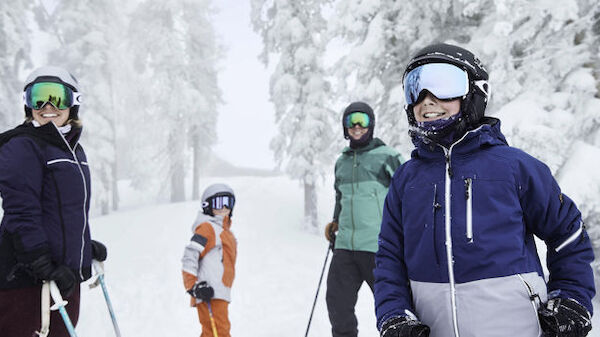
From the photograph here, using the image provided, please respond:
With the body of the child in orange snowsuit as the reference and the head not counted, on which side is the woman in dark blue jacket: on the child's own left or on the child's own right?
on the child's own right

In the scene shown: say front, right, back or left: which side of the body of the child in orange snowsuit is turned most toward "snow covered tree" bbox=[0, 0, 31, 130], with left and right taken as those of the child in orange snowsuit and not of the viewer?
back

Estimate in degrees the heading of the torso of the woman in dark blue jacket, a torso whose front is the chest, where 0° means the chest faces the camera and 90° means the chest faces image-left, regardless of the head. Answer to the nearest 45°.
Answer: approximately 315°

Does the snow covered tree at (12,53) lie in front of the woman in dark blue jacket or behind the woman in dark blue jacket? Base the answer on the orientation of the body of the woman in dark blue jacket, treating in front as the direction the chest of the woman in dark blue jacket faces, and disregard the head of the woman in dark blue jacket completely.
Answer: behind

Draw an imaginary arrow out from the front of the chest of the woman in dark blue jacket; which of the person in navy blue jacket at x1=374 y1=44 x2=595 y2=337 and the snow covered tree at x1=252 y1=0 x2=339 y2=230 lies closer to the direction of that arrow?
the person in navy blue jacket

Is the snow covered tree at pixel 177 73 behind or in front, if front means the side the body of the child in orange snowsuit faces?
behind
